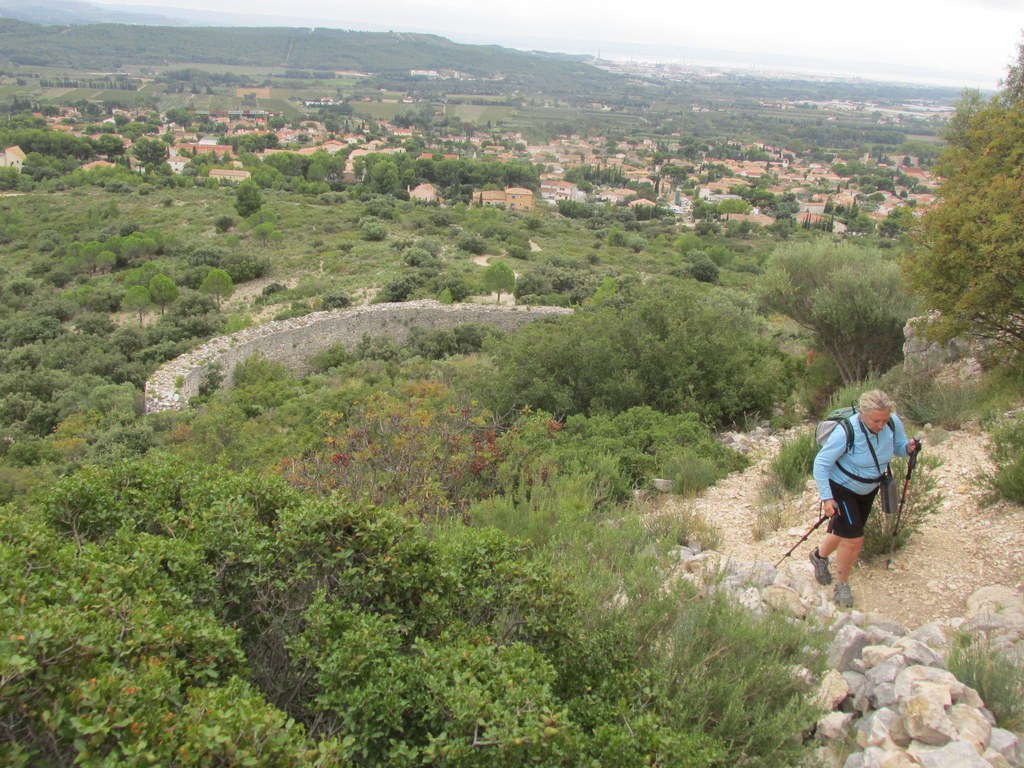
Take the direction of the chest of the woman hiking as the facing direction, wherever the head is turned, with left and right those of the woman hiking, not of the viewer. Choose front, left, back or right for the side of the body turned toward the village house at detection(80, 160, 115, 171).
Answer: back

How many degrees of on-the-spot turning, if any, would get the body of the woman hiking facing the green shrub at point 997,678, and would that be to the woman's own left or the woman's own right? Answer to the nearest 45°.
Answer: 0° — they already face it

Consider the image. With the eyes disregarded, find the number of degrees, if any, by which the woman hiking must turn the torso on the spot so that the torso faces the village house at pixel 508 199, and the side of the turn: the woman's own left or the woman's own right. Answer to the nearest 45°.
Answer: approximately 180°

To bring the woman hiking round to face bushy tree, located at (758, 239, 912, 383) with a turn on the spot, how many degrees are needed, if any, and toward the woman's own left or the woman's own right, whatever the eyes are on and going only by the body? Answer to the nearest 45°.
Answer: approximately 135° to the woman's own left

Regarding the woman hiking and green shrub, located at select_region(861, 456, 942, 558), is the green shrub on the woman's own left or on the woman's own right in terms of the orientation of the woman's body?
on the woman's own left

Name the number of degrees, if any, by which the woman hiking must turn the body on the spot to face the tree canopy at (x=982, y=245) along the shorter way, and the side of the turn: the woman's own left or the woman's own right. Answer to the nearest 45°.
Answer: approximately 135° to the woman's own left

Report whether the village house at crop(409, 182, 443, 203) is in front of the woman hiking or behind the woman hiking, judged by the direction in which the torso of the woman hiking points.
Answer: behind

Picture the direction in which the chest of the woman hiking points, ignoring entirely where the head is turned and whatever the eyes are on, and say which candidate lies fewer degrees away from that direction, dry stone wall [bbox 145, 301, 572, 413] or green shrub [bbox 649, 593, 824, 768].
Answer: the green shrub
